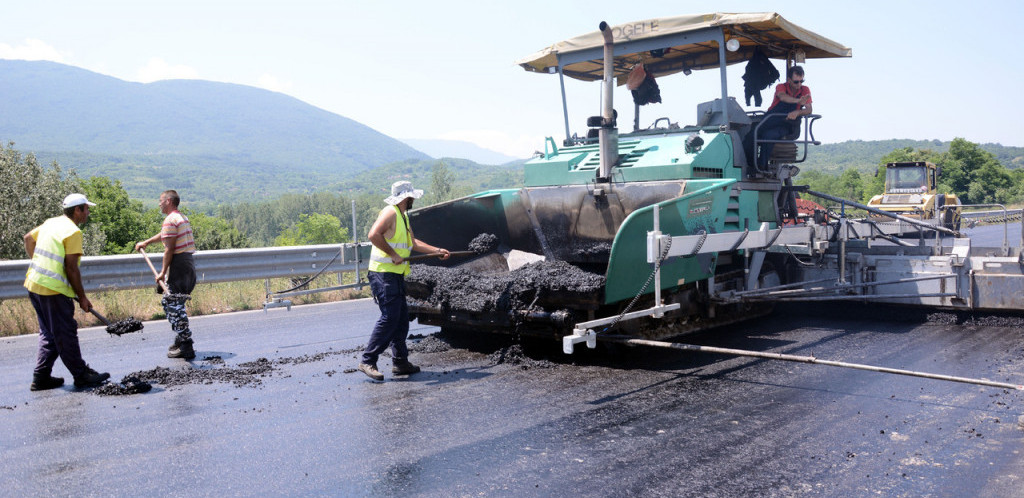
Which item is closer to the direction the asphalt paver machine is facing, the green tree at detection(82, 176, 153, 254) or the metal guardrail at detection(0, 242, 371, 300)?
the metal guardrail

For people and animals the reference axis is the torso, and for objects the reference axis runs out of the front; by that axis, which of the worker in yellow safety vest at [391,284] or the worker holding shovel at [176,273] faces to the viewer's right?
the worker in yellow safety vest

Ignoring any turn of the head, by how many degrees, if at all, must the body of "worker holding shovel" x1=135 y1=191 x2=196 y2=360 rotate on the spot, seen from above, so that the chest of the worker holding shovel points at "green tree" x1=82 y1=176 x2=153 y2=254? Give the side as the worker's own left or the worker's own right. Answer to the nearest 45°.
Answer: approximately 90° to the worker's own right

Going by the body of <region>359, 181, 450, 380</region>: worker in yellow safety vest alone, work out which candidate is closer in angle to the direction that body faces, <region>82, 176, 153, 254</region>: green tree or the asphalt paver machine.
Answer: the asphalt paver machine

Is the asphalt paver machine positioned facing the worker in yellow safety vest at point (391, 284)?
yes

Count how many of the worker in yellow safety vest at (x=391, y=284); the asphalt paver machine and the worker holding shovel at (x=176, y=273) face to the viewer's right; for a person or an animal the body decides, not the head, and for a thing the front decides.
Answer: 1

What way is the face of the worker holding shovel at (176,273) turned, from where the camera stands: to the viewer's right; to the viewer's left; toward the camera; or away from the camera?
to the viewer's left

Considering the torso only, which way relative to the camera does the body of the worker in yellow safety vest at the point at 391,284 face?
to the viewer's right

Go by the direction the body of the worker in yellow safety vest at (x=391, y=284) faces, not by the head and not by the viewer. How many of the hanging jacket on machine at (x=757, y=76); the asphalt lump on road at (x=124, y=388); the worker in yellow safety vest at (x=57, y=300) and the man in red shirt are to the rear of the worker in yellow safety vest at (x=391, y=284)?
2

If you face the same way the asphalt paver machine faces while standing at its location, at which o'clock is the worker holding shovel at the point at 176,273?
The worker holding shovel is roughly at 1 o'clock from the asphalt paver machine.

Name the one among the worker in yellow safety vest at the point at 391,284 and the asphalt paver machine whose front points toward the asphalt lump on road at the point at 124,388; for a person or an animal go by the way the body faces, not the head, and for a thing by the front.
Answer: the asphalt paver machine

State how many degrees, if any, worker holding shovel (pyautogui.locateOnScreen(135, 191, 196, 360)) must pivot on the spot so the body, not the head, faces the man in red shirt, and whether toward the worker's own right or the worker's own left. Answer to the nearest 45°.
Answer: approximately 180°

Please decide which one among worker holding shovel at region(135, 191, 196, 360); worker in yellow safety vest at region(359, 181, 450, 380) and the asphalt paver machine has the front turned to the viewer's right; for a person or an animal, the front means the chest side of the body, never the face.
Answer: the worker in yellow safety vest

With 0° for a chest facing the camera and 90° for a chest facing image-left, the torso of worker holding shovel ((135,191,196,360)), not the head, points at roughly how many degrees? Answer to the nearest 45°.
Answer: approximately 90°

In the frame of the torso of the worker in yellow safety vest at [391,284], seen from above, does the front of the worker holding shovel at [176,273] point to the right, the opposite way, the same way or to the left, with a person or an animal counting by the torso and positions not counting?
the opposite way

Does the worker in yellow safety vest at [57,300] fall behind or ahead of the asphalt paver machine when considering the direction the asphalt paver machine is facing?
ahead
